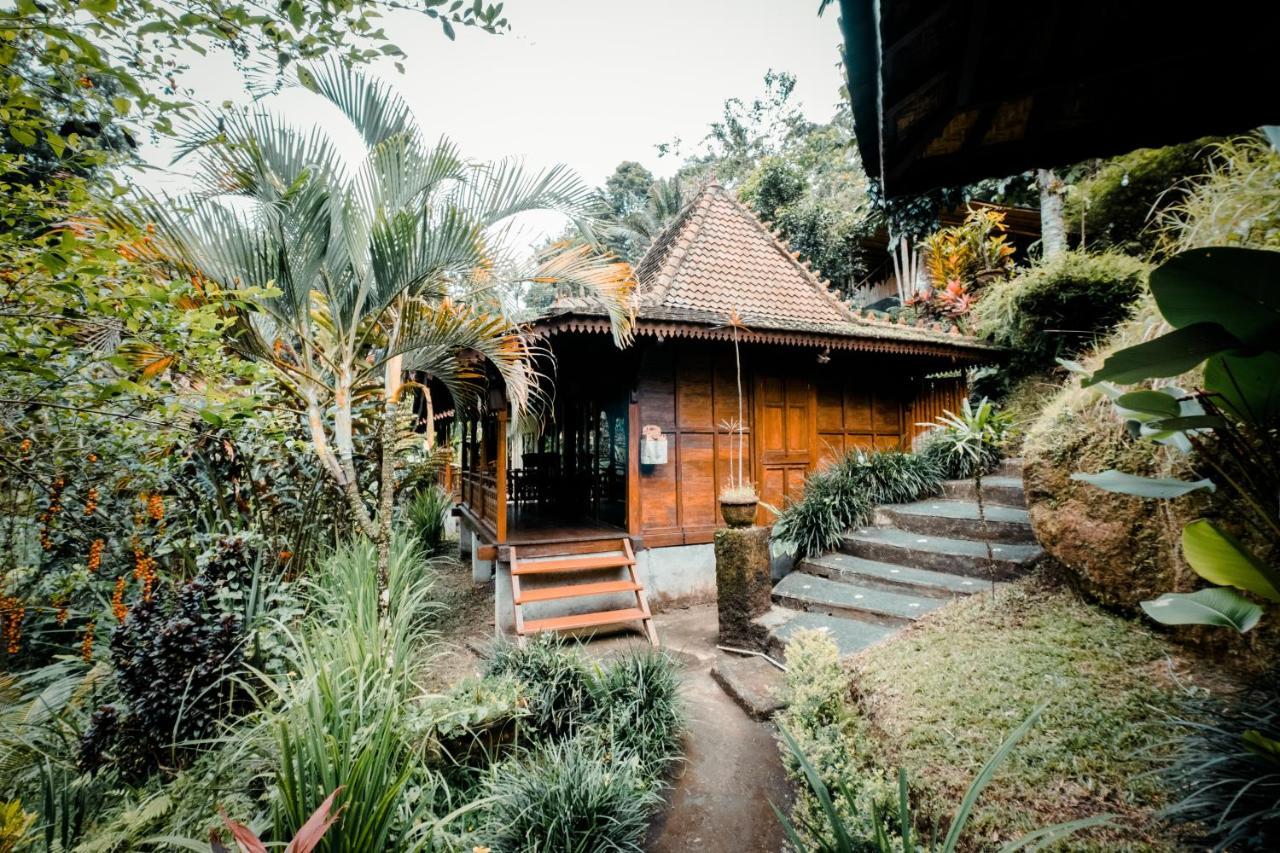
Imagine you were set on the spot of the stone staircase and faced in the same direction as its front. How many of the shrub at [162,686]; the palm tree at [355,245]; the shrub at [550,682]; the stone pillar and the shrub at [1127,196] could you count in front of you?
4

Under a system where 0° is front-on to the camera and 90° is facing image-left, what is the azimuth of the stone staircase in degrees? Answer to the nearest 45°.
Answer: approximately 45°

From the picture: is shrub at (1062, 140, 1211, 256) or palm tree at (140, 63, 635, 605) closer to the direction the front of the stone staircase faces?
the palm tree

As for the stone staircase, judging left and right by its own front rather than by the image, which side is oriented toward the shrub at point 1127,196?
back

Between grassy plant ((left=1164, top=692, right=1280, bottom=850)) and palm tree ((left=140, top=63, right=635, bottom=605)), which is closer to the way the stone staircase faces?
the palm tree

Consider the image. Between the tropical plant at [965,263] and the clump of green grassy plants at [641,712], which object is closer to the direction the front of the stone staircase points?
the clump of green grassy plants

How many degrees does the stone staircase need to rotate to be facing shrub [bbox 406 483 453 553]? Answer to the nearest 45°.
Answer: approximately 45° to its right

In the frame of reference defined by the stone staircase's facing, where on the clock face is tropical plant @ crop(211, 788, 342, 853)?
The tropical plant is roughly at 11 o'clock from the stone staircase.
